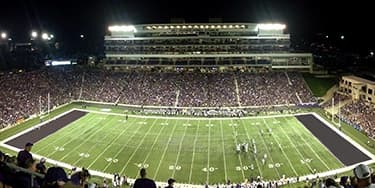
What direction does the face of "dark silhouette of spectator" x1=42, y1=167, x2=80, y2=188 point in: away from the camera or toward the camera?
away from the camera

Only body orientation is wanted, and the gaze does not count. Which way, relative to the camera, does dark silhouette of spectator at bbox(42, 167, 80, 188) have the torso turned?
away from the camera

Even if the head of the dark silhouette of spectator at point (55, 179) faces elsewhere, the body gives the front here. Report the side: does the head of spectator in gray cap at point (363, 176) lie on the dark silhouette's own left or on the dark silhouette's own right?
on the dark silhouette's own right
